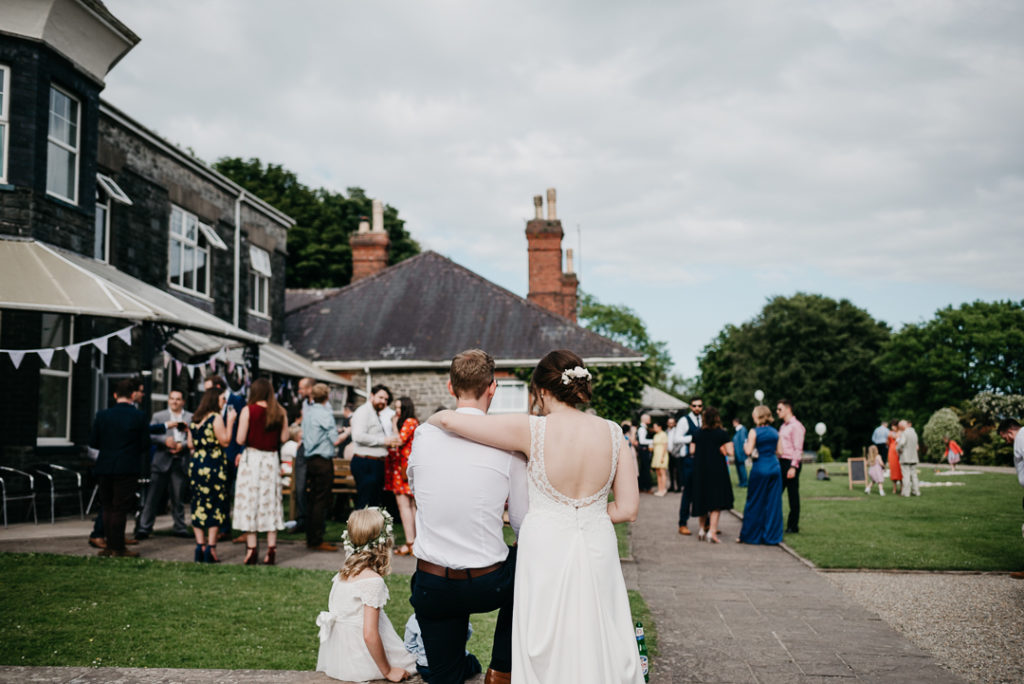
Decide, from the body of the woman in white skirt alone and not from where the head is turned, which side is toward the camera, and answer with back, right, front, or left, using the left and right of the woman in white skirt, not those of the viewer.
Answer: back

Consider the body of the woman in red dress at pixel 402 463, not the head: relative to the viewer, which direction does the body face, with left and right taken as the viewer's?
facing to the left of the viewer

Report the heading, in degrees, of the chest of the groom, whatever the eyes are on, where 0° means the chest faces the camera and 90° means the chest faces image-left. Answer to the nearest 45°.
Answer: approximately 180°

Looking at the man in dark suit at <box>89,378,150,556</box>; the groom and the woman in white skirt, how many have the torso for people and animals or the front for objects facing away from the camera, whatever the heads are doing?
3

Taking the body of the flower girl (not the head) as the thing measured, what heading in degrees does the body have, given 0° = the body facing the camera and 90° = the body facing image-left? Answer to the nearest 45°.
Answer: approximately 225°

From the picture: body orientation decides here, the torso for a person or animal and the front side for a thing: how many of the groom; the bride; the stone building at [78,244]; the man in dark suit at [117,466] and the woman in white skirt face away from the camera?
4

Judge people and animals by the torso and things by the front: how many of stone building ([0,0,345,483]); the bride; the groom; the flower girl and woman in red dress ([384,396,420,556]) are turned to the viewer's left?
1

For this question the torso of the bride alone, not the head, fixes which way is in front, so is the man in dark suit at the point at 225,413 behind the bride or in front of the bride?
in front

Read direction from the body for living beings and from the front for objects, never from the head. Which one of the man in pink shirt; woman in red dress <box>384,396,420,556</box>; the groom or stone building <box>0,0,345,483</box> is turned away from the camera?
the groom

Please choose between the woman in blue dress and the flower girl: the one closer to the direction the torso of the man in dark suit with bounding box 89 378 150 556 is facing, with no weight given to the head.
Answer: the woman in blue dress

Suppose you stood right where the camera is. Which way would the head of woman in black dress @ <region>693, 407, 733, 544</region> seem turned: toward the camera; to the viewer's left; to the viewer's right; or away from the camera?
away from the camera

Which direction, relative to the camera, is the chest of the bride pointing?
away from the camera
